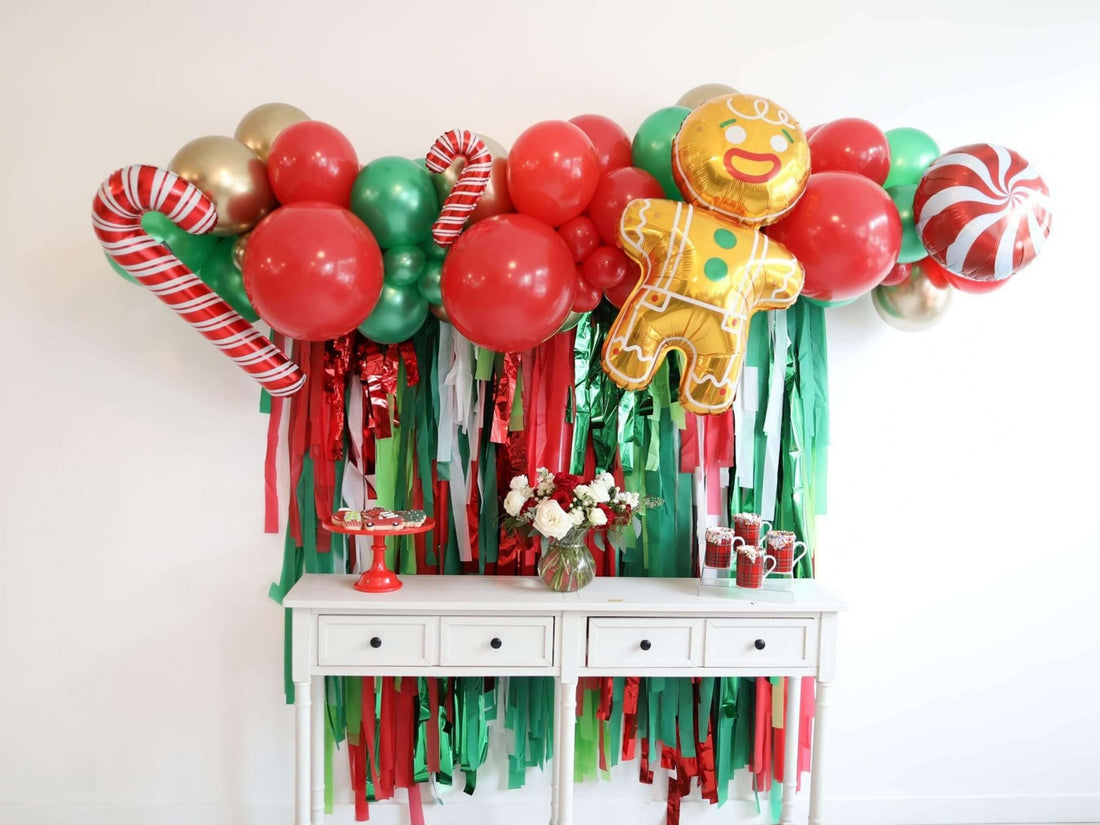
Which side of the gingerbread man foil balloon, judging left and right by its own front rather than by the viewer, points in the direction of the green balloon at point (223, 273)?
right

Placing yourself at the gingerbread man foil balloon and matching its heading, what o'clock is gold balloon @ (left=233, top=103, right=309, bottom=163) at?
The gold balloon is roughly at 3 o'clock from the gingerbread man foil balloon.

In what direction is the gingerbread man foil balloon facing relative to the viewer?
toward the camera

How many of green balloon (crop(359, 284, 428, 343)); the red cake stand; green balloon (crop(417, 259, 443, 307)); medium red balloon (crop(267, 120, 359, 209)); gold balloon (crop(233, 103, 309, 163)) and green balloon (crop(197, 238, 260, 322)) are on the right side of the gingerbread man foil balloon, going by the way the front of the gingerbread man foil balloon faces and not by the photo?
6

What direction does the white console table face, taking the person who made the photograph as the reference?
facing the viewer

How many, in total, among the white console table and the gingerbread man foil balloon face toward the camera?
2
